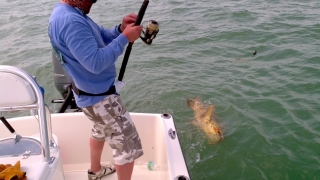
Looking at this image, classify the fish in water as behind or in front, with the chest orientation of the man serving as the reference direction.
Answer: in front

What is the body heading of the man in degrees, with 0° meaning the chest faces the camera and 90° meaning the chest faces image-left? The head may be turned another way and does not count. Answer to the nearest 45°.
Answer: approximately 270°

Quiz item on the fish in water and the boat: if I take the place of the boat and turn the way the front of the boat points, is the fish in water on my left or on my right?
on my left

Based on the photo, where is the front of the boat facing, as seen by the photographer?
facing the viewer
